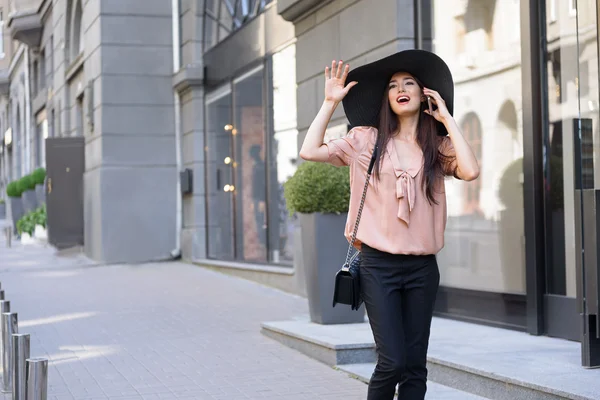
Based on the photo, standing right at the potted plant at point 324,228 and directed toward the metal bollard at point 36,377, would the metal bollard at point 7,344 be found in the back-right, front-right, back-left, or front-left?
front-right

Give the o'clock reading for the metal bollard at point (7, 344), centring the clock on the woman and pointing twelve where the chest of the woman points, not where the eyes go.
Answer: The metal bollard is roughly at 4 o'clock from the woman.

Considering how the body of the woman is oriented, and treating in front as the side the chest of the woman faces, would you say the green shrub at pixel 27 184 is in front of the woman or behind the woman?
behind

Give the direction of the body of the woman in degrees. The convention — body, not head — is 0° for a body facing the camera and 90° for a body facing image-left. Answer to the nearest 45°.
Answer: approximately 0°

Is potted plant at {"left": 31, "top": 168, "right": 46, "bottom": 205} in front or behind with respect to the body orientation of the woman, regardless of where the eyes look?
behind

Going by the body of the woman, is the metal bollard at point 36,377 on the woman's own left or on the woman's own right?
on the woman's own right

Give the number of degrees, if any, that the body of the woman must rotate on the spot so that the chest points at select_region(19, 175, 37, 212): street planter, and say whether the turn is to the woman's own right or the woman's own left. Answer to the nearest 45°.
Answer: approximately 135° to the woman's own right

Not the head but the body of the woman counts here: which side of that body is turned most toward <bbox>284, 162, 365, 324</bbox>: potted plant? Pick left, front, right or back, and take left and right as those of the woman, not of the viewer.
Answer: back

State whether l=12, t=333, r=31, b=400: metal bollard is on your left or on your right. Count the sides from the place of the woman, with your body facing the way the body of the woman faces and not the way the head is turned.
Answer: on your right

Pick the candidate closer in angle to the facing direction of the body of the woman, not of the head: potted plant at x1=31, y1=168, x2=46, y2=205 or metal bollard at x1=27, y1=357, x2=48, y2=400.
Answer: the metal bollard

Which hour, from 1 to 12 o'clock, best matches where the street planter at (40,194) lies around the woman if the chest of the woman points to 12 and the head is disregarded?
The street planter is roughly at 5 o'clock from the woman.
